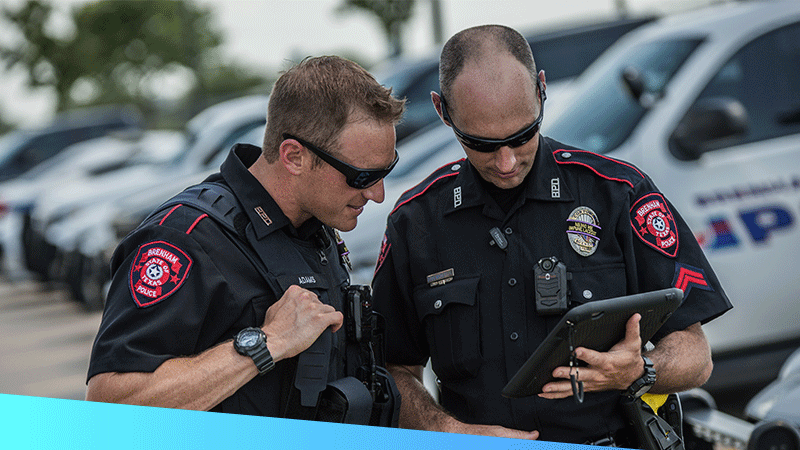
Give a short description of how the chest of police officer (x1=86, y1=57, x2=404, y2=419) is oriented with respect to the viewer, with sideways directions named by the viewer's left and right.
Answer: facing the viewer and to the right of the viewer

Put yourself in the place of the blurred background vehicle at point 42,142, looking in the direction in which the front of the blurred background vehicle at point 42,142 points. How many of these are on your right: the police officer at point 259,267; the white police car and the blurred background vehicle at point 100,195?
0

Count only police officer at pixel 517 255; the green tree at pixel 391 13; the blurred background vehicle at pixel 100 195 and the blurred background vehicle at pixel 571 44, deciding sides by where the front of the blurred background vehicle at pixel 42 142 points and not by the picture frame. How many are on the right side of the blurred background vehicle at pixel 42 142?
0

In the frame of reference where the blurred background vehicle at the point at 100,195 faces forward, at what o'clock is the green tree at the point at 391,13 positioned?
The green tree is roughly at 6 o'clock from the blurred background vehicle.

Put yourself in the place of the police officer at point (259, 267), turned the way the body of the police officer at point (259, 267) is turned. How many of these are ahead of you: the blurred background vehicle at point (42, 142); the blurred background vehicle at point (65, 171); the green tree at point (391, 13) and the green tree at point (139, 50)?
0

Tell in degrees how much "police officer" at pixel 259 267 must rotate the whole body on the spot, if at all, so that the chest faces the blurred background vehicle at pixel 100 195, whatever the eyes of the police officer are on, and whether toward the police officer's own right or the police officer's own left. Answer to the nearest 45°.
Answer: approximately 135° to the police officer's own left

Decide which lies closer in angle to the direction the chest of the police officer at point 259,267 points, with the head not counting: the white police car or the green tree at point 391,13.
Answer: the white police car

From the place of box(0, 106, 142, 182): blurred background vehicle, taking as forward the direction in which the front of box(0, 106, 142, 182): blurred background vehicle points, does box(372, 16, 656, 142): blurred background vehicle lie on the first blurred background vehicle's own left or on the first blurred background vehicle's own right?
on the first blurred background vehicle's own left

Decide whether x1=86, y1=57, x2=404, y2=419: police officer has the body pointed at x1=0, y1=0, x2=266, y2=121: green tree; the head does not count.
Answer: no

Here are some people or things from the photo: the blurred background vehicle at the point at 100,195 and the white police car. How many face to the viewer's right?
0

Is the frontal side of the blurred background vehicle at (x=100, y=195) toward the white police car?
no

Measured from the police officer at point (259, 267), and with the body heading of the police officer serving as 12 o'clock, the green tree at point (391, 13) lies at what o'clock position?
The green tree is roughly at 8 o'clock from the police officer.

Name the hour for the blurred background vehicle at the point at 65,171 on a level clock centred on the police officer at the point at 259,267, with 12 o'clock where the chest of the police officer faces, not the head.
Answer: The blurred background vehicle is roughly at 7 o'clock from the police officer.

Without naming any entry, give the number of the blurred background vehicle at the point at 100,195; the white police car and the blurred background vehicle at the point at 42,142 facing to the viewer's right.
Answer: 0

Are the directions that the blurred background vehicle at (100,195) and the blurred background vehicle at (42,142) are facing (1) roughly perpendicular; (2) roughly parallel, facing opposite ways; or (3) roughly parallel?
roughly parallel

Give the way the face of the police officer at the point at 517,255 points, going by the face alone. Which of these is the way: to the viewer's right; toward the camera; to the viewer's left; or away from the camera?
toward the camera

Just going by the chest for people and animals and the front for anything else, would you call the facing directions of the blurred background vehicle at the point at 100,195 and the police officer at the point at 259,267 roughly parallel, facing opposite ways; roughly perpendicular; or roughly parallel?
roughly perpendicular

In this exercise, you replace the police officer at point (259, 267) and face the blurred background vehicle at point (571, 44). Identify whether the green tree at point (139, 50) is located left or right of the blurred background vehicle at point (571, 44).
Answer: left

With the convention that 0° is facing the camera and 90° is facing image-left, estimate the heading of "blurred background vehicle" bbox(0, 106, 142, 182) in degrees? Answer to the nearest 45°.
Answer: approximately 45°

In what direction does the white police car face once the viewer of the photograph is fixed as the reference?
facing the viewer and to the left of the viewer

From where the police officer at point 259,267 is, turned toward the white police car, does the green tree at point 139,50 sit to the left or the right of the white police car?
left
